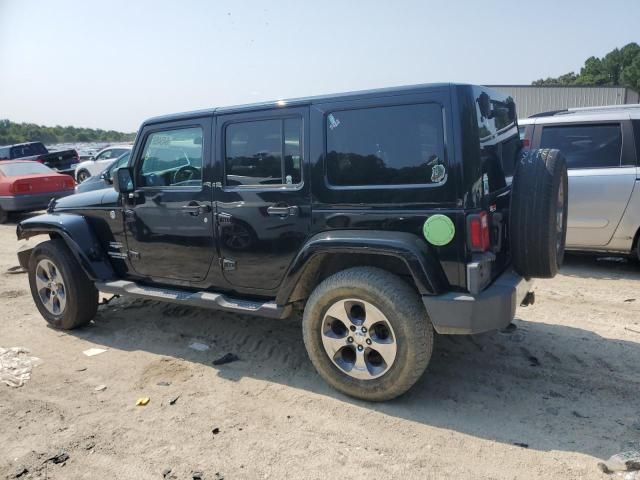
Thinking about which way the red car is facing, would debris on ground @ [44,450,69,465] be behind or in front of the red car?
behind

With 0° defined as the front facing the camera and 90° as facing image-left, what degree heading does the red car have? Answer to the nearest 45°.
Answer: approximately 135°

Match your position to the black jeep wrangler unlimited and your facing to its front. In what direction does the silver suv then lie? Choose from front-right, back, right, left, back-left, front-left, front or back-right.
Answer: right

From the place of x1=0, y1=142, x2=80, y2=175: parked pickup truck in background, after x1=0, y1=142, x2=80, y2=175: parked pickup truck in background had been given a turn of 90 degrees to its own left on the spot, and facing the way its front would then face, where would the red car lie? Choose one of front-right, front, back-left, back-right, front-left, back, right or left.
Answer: front-left

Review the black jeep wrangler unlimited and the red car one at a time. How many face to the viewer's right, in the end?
0

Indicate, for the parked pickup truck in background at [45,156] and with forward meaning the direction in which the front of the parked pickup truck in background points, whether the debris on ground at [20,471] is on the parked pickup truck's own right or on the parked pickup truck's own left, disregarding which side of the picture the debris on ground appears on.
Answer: on the parked pickup truck's own left

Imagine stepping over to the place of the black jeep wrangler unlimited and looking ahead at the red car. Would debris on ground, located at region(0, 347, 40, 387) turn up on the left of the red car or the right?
left

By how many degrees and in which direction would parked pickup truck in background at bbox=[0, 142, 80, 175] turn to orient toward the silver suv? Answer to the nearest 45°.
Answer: approximately 135° to its left
